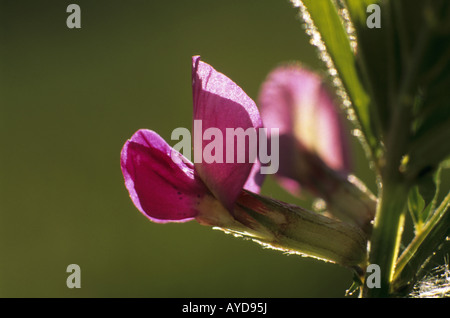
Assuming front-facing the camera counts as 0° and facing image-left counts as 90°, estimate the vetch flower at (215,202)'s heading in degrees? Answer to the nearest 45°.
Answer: approximately 90°

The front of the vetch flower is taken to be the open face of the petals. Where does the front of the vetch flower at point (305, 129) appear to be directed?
to the viewer's left

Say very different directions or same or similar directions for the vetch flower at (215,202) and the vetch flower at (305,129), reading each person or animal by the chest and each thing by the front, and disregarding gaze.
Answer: same or similar directions
